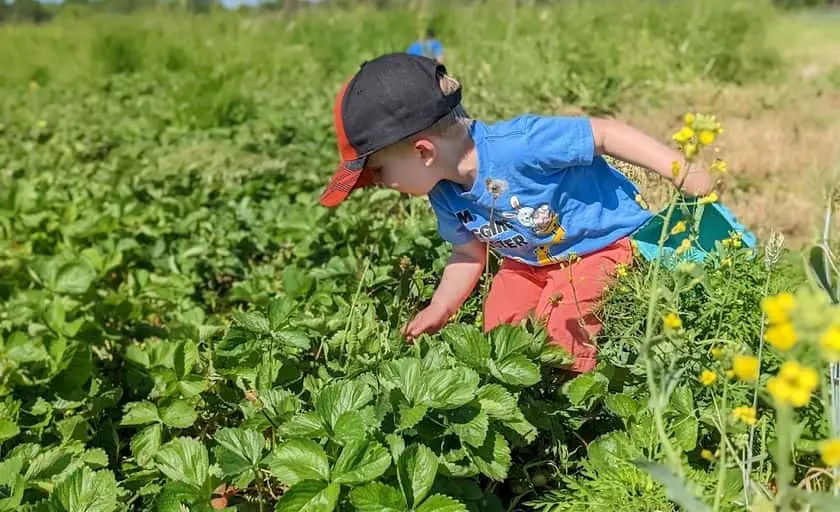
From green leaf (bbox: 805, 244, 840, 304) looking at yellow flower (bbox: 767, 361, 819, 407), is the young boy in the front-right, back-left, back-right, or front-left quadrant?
back-right

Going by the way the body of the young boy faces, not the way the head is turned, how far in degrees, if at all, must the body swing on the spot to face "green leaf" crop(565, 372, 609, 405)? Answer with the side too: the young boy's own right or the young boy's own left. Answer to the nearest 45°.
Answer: approximately 45° to the young boy's own left

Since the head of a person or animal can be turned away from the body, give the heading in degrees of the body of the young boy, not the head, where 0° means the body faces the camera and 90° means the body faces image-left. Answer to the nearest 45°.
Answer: approximately 45°

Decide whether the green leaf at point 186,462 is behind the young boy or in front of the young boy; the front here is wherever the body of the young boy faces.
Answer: in front

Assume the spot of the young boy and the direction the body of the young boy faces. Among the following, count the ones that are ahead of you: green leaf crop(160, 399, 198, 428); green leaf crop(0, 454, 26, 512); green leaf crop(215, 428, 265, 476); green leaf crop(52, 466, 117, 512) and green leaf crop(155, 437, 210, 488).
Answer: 5

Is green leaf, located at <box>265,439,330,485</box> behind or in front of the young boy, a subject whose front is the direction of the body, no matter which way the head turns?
in front

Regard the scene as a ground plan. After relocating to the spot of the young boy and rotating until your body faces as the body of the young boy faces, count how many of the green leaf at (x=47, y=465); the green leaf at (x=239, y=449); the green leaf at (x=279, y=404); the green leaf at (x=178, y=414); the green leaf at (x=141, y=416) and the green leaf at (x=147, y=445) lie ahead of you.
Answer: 6

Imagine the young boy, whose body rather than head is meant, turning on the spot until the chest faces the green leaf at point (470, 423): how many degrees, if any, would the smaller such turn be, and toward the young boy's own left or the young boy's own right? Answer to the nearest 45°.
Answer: approximately 45° to the young boy's own left

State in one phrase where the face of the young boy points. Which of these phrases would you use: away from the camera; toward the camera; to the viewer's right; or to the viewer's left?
to the viewer's left

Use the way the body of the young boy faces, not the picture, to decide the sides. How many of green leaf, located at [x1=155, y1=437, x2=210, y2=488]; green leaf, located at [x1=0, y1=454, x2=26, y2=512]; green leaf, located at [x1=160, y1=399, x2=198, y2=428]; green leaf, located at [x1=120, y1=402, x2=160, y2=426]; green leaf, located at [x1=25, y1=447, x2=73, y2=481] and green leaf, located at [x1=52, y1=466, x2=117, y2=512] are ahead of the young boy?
6

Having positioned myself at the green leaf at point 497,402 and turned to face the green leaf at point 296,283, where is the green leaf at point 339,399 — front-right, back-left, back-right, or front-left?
front-left

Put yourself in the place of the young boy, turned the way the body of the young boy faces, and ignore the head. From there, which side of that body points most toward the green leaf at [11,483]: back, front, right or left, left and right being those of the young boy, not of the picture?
front
